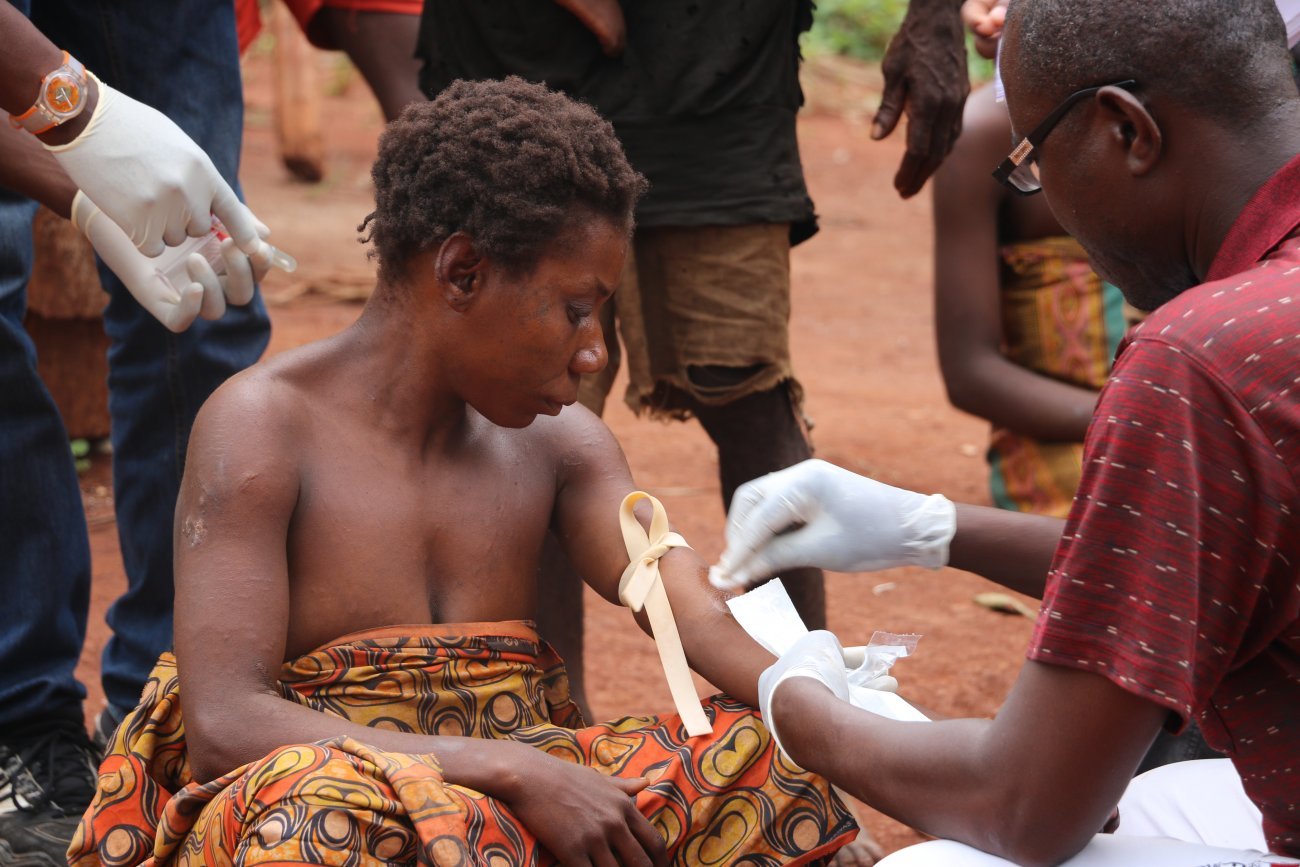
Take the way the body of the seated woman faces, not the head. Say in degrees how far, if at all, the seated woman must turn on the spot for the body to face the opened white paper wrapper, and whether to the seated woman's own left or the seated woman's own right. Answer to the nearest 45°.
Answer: approximately 45° to the seated woman's own left

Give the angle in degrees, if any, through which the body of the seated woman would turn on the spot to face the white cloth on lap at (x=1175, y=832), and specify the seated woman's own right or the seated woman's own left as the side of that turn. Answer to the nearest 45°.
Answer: approximately 45° to the seated woman's own left

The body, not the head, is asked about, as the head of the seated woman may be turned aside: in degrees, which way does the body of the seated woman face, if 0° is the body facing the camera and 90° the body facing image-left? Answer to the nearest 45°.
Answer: approximately 315°

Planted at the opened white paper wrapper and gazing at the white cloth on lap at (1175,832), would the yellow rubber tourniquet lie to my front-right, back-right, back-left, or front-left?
back-right
